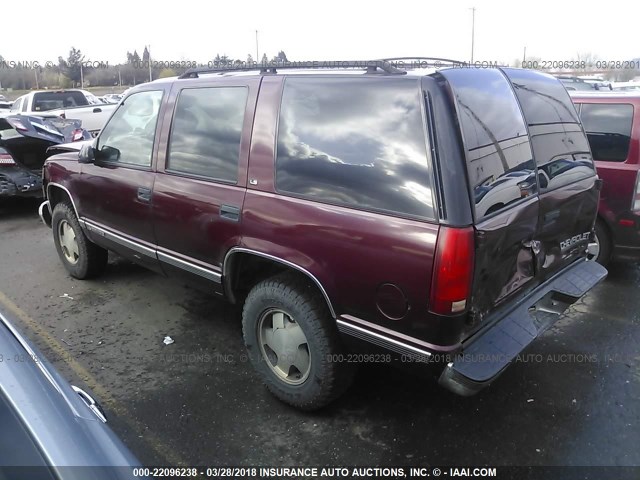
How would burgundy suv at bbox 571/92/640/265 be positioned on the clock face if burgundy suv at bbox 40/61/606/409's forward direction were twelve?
burgundy suv at bbox 571/92/640/265 is roughly at 3 o'clock from burgundy suv at bbox 40/61/606/409.

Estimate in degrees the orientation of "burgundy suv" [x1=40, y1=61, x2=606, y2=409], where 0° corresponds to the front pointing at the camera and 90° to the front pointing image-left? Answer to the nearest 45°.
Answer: approximately 135°

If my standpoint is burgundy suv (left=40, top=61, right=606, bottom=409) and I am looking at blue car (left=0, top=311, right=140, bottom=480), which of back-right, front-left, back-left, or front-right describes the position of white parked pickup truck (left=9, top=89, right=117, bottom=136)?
back-right

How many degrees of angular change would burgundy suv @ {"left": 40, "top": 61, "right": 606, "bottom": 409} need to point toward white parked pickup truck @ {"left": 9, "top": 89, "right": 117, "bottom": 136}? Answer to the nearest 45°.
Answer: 0° — it already faces it

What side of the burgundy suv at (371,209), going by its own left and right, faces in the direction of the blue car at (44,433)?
left

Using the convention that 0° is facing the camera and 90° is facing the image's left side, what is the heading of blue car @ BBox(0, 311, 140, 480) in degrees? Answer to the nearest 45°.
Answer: approximately 135°

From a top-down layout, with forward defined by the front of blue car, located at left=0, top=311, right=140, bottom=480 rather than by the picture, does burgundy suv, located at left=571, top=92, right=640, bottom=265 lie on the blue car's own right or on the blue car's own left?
on the blue car's own right
